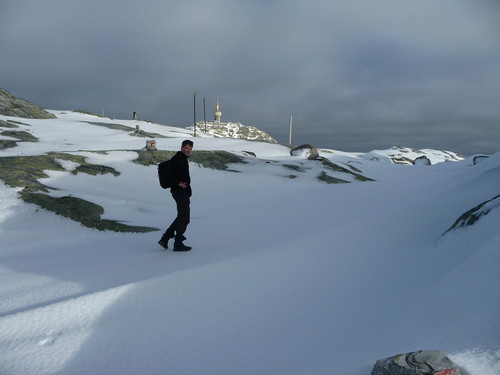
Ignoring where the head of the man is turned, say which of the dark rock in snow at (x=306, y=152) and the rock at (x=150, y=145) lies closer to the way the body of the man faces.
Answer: the dark rock in snow

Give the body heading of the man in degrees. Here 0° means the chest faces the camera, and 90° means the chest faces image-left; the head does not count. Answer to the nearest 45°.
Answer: approximately 270°

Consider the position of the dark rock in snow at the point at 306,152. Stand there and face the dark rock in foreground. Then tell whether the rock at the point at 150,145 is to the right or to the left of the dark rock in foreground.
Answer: right

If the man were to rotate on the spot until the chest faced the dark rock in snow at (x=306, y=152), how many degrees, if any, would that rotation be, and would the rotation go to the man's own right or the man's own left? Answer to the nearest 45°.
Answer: approximately 45° to the man's own left

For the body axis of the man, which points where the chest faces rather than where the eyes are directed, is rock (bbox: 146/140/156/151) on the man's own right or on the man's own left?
on the man's own left

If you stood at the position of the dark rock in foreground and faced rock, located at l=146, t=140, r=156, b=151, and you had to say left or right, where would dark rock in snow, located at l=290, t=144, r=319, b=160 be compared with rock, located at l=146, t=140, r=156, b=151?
right

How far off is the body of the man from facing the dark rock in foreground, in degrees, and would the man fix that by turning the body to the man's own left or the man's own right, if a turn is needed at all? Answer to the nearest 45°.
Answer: approximately 90° to the man's own right
